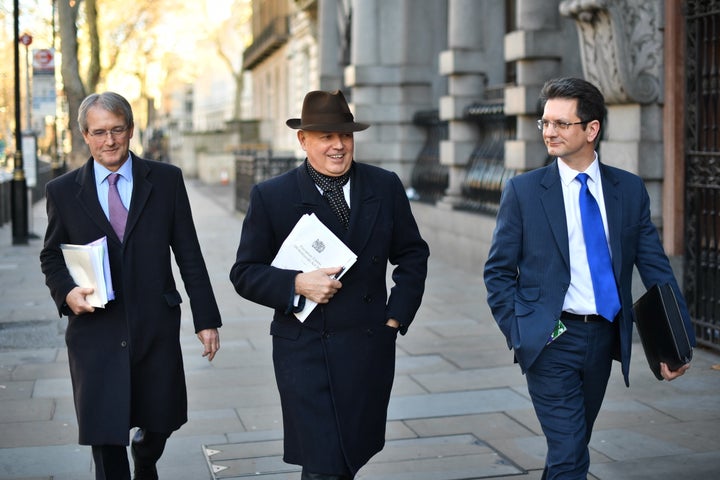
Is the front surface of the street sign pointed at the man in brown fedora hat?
yes

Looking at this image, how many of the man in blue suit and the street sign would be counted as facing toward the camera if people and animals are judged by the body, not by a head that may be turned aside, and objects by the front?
2

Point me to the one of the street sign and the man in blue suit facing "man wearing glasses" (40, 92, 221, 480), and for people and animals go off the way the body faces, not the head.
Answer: the street sign

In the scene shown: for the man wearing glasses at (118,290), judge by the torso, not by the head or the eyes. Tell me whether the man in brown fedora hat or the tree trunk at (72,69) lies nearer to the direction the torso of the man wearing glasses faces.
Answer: the man in brown fedora hat

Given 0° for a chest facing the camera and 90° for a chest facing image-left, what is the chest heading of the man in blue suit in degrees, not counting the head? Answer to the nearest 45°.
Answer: approximately 0°

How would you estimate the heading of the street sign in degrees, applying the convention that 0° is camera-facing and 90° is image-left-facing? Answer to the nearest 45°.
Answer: approximately 0°

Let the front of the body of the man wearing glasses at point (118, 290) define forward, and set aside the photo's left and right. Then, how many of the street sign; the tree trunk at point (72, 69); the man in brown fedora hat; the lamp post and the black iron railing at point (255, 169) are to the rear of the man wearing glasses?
4

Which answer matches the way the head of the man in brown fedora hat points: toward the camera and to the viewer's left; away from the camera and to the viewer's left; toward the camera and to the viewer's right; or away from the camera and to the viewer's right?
toward the camera and to the viewer's right

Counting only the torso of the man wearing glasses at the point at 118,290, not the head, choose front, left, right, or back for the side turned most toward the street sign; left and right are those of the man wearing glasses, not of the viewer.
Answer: back

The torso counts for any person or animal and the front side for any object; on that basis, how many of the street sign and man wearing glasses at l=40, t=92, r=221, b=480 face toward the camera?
2
